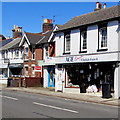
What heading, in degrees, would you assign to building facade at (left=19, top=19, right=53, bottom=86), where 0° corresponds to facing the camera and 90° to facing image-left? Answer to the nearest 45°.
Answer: approximately 45°

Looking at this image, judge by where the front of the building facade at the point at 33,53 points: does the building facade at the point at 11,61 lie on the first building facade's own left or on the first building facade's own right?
on the first building facade's own right

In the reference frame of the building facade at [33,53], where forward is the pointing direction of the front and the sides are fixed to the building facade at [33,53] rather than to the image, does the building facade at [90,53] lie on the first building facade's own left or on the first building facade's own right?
on the first building facade's own left
